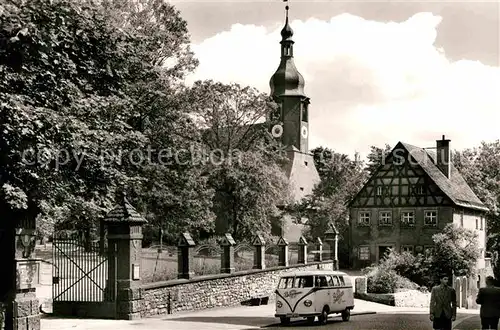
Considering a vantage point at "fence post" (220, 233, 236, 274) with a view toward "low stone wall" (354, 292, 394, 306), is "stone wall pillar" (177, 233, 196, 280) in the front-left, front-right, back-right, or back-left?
back-right

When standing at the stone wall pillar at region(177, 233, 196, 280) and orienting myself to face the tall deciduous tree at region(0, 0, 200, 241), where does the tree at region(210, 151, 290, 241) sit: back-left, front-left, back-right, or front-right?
back-right

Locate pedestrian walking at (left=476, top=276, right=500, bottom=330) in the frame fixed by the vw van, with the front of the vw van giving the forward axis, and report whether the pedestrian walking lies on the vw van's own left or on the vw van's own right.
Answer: on the vw van's own left

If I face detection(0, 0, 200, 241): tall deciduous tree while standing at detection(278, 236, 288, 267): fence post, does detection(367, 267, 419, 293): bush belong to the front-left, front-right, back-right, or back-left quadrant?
back-left

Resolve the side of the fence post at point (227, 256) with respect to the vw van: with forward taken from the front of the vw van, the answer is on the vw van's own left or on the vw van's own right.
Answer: on the vw van's own right

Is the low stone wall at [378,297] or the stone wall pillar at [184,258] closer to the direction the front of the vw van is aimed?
the stone wall pillar

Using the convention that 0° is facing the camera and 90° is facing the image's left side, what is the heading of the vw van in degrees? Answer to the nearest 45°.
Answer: approximately 45°
